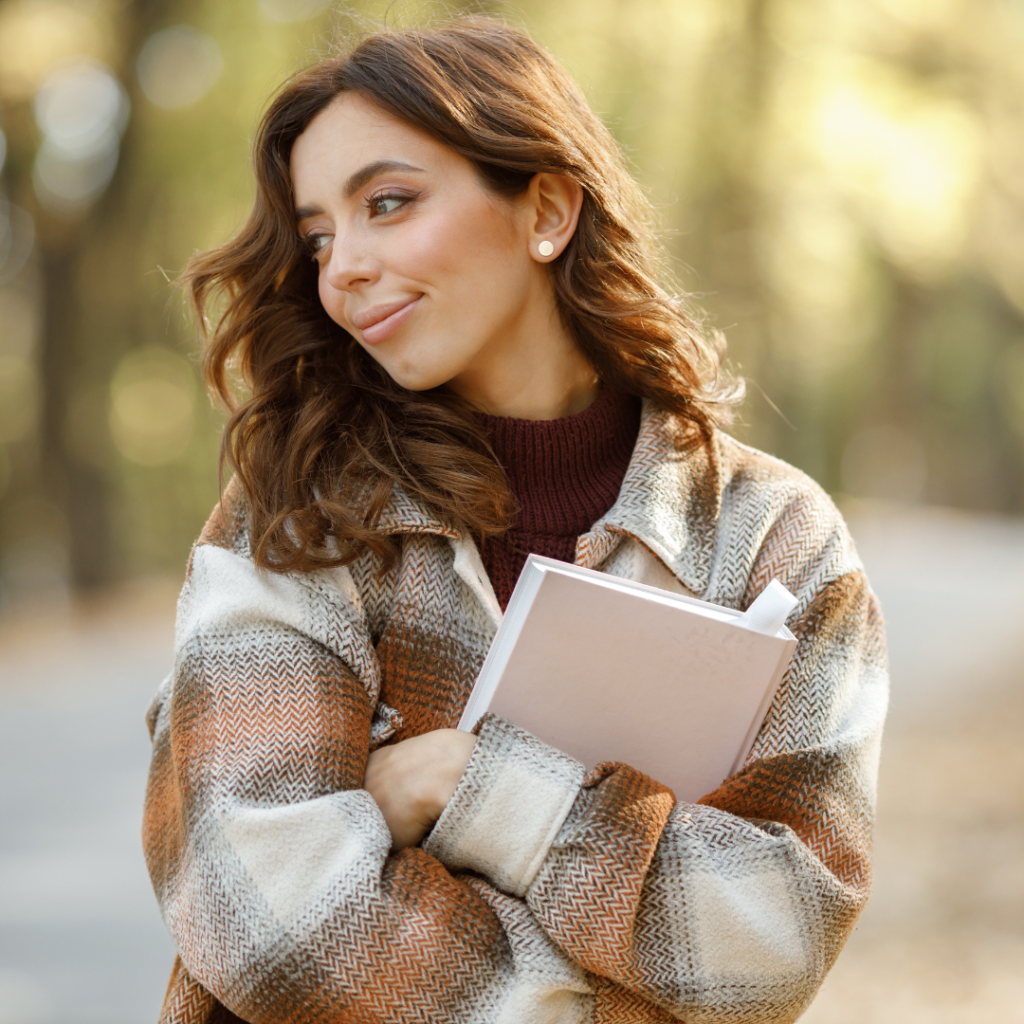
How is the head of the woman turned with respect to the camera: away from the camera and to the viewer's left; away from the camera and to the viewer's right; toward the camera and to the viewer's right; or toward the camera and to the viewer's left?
toward the camera and to the viewer's left

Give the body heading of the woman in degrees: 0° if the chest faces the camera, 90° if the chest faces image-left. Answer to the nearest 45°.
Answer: approximately 0°
